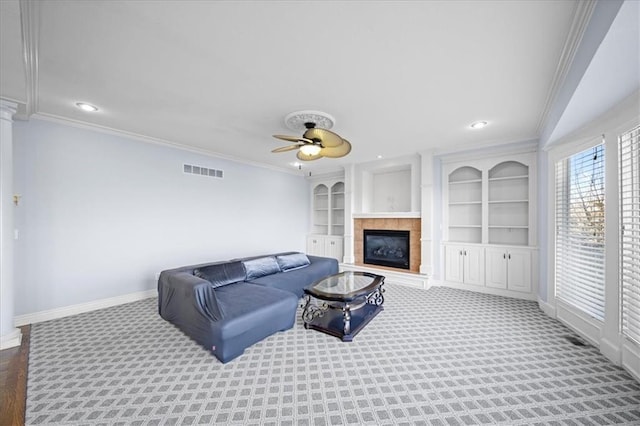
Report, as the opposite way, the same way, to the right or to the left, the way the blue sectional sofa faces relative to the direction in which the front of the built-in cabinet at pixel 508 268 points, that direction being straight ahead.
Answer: to the left

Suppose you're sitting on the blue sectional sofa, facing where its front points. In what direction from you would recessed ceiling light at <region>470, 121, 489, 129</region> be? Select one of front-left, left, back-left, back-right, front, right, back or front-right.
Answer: front-left

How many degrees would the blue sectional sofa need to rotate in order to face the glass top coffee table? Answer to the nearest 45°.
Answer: approximately 45° to its left

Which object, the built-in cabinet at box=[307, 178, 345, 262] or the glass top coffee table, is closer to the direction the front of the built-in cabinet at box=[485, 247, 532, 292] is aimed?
the glass top coffee table

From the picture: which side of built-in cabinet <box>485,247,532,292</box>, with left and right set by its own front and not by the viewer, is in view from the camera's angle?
front

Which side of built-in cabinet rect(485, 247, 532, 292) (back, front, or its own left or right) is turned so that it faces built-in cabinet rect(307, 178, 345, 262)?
right

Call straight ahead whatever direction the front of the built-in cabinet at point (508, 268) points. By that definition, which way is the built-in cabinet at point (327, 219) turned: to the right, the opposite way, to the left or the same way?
the same way

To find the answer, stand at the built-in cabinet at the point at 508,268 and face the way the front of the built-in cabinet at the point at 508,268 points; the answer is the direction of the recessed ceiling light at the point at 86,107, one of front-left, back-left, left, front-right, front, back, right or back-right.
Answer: front-right

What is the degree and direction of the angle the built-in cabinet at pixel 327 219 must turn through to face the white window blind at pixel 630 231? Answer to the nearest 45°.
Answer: approximately 90° to its left

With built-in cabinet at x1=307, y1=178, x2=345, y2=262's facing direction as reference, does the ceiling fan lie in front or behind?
in front

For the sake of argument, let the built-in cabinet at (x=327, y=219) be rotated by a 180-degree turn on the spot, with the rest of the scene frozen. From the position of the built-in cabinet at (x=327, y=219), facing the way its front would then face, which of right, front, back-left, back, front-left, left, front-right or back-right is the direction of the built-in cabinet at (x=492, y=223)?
right

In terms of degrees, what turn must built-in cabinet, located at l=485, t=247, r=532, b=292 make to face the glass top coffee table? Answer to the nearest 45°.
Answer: approximately 45° to its right

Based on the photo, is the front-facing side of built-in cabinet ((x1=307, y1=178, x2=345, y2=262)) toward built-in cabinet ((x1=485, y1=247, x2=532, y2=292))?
no

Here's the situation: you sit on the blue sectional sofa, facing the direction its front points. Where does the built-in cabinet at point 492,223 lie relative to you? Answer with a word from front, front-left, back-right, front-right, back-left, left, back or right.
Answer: front-left

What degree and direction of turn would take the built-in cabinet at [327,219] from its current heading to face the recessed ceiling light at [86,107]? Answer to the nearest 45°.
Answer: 0° — it already faces it

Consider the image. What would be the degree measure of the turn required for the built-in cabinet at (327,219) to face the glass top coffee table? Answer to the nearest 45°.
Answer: approximately 45° to its left
